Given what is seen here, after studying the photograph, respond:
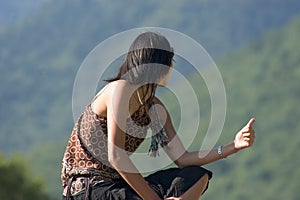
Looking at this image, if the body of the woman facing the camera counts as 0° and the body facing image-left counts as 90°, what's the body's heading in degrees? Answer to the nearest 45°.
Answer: approximately 270°
